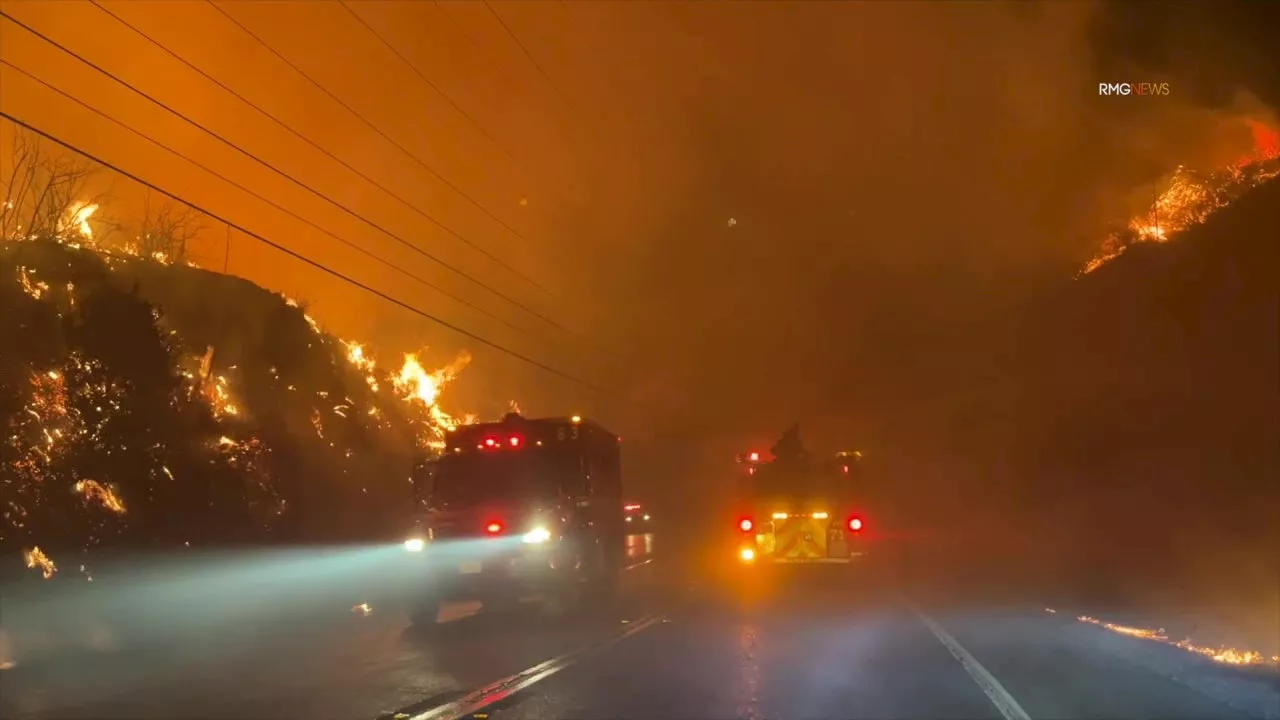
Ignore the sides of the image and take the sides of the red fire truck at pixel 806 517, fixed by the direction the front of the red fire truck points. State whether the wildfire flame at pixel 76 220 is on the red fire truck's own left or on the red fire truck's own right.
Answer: on the red fire truck's own left

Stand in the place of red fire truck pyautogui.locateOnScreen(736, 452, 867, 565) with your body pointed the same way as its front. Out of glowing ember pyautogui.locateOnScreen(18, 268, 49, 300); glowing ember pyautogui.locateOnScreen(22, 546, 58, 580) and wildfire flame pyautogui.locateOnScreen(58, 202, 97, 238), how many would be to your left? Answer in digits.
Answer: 3

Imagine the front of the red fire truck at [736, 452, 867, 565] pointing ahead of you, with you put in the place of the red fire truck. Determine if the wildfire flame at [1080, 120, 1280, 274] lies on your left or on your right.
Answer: on your right

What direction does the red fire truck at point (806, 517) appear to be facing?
away from the camera

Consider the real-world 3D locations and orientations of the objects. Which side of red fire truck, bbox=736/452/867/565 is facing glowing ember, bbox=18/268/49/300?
left

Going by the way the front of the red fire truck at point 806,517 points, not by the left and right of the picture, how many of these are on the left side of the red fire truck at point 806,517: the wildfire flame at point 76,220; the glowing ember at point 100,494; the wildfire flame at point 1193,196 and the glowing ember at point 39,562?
3

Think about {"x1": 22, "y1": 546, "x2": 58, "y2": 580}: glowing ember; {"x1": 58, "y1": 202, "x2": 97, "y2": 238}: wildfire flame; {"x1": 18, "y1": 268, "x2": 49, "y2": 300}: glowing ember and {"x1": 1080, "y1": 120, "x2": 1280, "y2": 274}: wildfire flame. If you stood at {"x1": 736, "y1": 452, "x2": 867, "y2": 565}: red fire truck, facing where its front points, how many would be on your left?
3

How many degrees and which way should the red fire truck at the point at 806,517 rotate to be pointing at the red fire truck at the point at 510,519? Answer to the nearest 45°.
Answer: approximately 135° to its left

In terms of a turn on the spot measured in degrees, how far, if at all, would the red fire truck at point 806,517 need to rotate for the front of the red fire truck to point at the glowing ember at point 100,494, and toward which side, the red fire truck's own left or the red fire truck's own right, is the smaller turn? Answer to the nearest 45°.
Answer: approximately 90° to the red fire truck's own left
